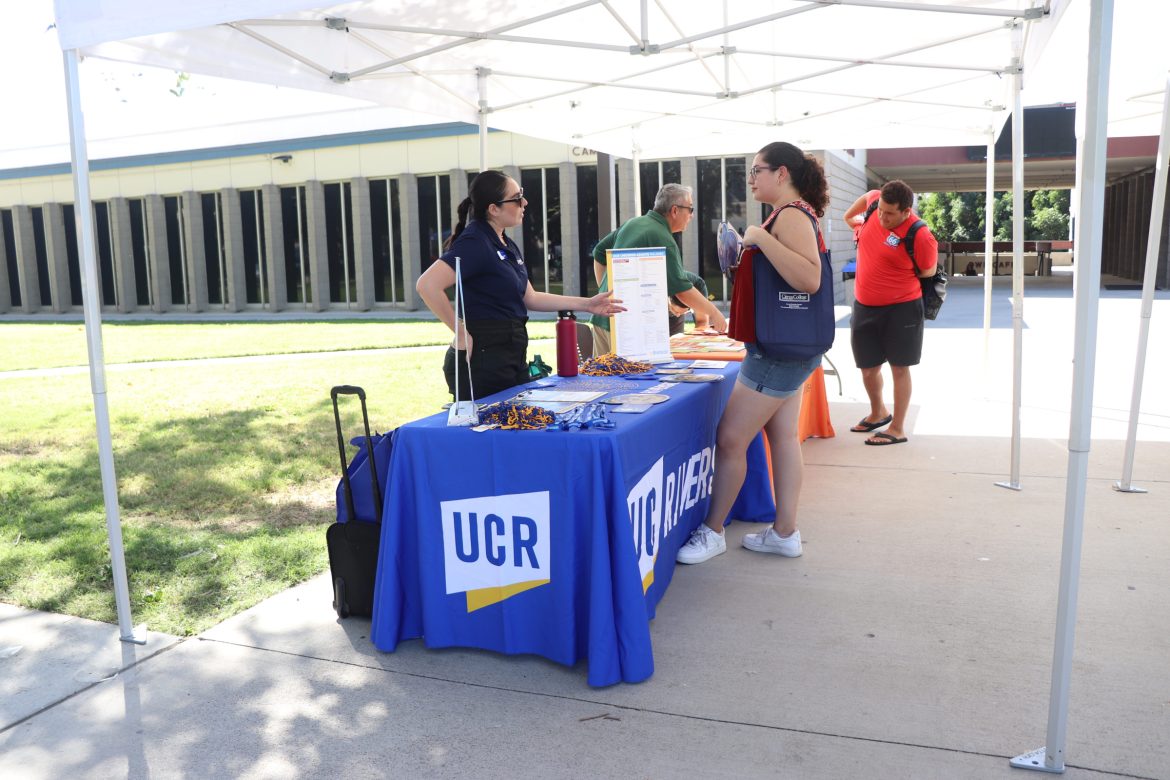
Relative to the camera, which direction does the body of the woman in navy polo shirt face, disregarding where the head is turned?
to the viewer's right

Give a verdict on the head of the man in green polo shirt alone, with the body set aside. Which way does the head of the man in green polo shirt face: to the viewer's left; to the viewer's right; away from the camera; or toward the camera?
to the viewer's right

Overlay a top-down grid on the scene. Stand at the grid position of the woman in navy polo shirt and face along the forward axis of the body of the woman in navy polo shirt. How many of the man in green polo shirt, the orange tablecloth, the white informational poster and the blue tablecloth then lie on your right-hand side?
1

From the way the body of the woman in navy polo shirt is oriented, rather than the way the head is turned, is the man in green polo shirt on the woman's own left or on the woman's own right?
on the woman's own left

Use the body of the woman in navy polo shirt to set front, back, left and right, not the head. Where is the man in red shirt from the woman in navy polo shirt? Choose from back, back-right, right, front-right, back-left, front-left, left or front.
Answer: front-left

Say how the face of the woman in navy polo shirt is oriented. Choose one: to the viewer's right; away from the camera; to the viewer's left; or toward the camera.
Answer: to the viewer's right

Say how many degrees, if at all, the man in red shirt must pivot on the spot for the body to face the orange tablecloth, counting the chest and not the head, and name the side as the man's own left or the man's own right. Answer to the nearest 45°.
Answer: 0° — they already face it

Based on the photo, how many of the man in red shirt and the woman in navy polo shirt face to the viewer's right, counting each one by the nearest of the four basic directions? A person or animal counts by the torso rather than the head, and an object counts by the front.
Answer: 1

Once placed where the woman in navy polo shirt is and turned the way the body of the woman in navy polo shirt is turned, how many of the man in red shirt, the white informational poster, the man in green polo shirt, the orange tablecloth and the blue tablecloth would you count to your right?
1

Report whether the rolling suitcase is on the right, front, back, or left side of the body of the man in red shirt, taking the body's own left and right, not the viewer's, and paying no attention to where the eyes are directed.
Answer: front

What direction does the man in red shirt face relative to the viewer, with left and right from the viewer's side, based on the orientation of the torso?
facing the viewer and to the left of the viewer
